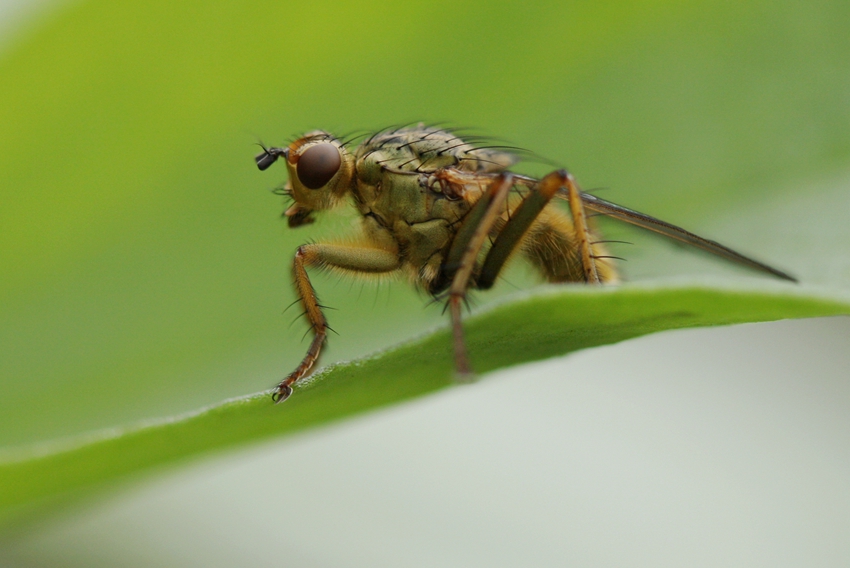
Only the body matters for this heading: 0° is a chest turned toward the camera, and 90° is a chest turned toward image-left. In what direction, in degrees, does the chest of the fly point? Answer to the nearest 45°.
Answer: approximately 90°
